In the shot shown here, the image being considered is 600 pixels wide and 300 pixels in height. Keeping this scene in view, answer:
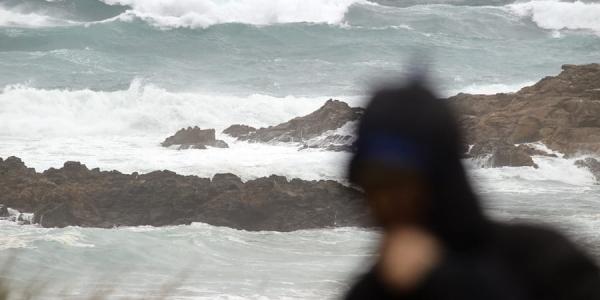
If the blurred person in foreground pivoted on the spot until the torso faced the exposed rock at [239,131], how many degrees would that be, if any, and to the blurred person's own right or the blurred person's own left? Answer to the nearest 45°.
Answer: approximately 135° to the blurred person's own right

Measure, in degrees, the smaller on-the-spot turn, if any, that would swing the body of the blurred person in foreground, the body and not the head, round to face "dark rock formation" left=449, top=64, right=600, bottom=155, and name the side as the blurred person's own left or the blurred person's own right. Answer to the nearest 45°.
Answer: approximately 135° to the blurred person's own right

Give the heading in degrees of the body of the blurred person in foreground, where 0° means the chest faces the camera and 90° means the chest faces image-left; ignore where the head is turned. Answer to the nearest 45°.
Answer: approximately 45°

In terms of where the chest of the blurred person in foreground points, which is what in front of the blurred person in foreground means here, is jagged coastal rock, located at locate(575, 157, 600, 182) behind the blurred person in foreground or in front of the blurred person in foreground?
behind

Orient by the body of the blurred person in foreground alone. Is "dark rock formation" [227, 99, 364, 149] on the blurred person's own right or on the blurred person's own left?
on the blurred person's own right

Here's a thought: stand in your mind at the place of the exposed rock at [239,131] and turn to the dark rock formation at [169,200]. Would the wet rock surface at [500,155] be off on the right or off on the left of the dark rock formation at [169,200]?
left

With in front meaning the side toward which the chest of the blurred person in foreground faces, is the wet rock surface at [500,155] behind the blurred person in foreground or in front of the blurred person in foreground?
behind
